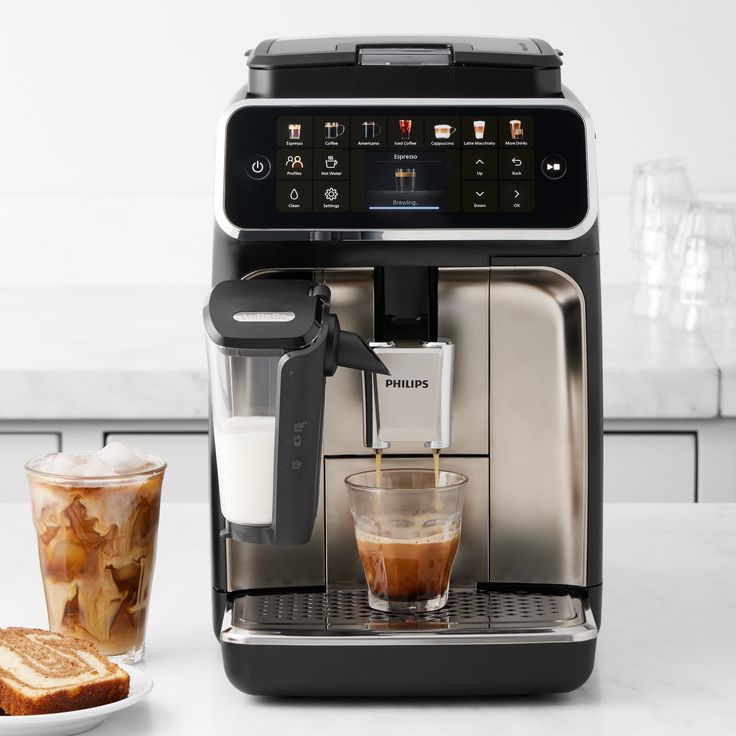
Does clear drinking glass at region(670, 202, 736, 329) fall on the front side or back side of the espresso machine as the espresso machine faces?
on the back side

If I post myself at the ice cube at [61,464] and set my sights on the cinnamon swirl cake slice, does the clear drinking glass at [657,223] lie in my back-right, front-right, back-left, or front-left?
back-left

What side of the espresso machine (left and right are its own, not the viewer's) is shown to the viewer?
front
